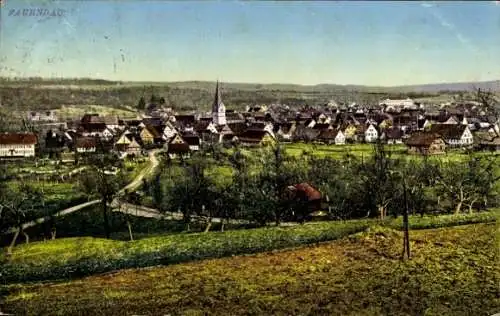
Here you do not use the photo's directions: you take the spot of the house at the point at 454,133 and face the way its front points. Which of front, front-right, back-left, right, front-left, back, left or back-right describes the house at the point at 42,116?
back-right

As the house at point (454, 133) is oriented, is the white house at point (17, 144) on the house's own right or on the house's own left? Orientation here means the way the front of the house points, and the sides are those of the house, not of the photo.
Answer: on the house's own right

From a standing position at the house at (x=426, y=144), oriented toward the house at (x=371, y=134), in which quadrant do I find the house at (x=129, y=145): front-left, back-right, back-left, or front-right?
front-left

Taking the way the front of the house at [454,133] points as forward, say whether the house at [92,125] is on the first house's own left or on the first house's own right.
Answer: on the first house's own right

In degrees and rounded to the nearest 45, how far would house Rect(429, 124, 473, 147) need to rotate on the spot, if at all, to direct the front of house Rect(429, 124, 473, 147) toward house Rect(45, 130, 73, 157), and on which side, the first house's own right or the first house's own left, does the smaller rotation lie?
approximately 135° to the first house's own right

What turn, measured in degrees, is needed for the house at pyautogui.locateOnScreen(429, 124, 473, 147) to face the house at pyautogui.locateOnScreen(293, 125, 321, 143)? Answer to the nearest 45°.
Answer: approximately 135° to its right
